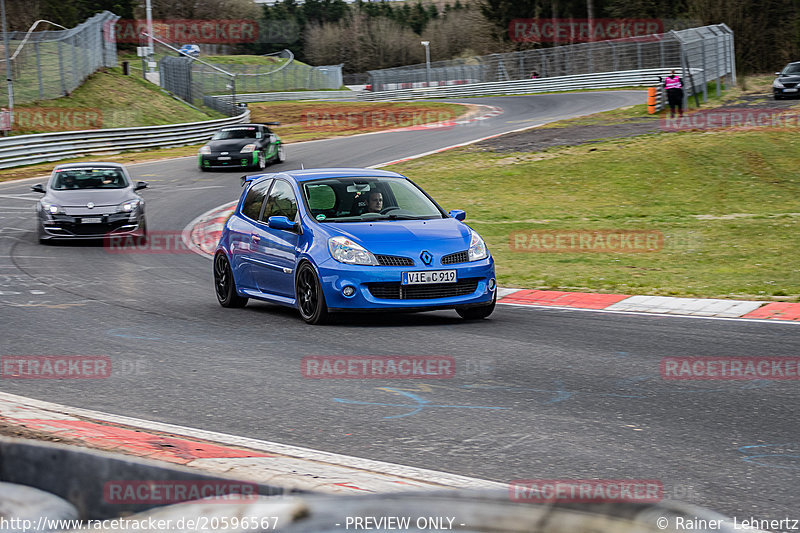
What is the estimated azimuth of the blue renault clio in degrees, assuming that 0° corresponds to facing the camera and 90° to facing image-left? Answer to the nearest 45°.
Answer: approximately 315°

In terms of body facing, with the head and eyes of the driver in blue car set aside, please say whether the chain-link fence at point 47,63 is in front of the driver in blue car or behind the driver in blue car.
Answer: behind

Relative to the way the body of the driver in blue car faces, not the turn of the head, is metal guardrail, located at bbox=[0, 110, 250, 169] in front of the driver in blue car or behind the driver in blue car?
behind

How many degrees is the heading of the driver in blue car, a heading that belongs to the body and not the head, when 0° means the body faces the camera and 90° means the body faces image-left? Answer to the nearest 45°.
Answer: approximately 315°
